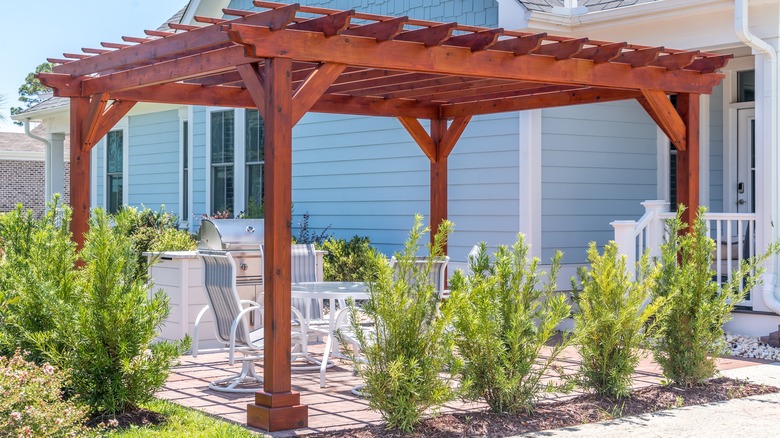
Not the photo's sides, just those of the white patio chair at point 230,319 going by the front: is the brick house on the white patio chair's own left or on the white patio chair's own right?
on the white patio chair's own left

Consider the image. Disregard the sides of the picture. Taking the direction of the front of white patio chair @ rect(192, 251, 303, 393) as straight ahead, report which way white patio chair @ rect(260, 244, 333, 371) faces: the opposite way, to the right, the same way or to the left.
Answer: to the right

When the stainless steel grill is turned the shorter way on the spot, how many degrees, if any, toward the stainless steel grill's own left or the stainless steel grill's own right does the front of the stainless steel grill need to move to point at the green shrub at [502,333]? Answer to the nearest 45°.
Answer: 0° — it already faces it

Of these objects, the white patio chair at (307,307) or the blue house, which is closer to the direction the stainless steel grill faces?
the white patio chair

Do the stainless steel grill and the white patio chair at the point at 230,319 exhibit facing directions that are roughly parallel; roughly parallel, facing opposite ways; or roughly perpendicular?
roughly perpendicular

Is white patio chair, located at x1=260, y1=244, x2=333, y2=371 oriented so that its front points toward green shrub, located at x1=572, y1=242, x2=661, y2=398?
yes

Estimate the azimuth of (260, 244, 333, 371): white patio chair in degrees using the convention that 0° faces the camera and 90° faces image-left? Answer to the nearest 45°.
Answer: approximately 315°

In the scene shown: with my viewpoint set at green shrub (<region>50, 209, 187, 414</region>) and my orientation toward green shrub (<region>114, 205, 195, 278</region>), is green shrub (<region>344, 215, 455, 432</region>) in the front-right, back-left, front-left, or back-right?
back-right

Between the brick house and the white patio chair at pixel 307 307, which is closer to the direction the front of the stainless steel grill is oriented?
the white patio chair

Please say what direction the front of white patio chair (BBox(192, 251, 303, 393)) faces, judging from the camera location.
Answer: facing away from the viewer and to the right of the viewer

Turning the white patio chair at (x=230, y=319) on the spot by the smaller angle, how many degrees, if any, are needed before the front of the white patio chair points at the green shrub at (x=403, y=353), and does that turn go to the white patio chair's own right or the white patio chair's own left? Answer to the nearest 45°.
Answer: approximately 90° to the white patio chair's own right
